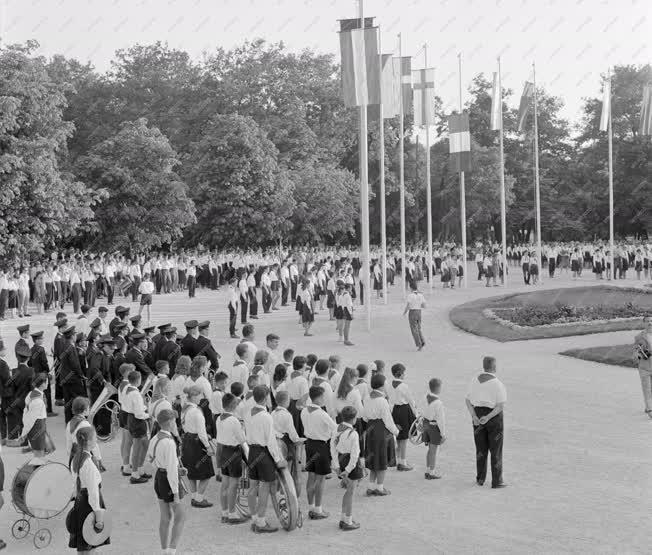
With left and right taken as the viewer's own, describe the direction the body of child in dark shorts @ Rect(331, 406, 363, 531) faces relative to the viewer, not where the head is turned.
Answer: facing away from the viewer and to the right of the viewer

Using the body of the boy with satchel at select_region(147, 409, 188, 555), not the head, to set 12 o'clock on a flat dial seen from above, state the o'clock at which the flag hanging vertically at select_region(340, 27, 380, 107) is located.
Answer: The flag hanging vertically is roughly at 11 o'clock from the boy with satchel.

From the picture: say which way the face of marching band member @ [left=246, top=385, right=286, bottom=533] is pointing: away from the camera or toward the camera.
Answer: away from the camera

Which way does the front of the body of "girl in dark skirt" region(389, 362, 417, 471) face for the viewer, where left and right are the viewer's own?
facing away from the viewer and to the right of the viewer

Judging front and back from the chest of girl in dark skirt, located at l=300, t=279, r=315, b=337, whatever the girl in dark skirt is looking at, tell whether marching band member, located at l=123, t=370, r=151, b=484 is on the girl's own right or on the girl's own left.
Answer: on the girl's own right

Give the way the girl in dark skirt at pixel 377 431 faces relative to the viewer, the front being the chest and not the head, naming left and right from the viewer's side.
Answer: facing away from the viewer and to the right of the viewer

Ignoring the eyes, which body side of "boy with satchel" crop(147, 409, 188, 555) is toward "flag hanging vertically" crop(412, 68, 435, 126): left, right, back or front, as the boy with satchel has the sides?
front

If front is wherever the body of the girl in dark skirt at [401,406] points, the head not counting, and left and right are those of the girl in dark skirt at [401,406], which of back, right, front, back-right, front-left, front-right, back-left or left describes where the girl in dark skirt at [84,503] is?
back

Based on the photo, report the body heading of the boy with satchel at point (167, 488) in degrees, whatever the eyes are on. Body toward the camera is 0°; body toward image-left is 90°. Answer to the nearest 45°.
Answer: approximately 225°

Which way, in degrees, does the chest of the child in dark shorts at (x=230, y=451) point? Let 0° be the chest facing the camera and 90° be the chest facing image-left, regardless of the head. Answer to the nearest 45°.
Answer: approximately 225°

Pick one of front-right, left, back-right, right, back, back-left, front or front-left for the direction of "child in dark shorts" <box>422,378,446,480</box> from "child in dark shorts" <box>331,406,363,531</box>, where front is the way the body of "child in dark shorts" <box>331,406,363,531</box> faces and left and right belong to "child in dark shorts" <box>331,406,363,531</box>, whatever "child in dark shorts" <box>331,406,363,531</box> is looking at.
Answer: front

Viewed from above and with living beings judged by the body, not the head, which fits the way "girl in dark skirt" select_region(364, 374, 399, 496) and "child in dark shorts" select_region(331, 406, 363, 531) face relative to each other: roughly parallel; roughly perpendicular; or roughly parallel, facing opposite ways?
roughly parallel

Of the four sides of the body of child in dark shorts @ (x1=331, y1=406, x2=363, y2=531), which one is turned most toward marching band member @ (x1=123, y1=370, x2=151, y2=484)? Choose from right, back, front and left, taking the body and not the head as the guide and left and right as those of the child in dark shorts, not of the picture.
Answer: left
